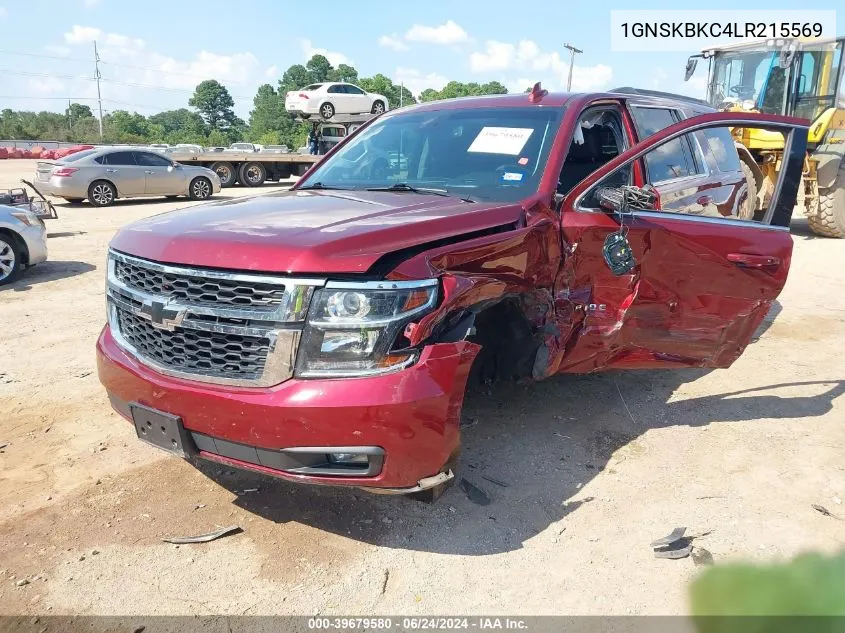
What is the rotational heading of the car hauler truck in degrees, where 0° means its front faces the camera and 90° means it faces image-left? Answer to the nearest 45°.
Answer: approximately 270°

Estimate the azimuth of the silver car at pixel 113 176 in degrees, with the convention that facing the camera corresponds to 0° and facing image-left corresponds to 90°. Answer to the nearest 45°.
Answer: approximately 225°

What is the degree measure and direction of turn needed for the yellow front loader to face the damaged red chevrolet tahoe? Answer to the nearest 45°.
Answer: approximately 45° to its left

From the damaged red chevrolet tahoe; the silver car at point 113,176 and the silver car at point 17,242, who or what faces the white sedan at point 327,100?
the silver car at point 113,176

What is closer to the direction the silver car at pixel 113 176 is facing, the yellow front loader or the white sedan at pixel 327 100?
the white sedan

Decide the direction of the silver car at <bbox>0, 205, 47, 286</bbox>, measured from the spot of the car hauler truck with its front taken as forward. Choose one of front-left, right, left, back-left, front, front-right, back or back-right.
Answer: right

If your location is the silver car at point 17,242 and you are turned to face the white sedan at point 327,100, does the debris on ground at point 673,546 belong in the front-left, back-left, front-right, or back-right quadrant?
back-right

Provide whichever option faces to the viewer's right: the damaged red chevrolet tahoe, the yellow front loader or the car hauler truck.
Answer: the car hauler truck

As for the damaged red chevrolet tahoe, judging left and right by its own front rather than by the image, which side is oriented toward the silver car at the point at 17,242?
right

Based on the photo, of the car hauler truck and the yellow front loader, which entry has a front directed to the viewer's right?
the car hauler truck

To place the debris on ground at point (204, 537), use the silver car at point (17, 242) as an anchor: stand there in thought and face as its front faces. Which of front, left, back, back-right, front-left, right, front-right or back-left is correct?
front-right

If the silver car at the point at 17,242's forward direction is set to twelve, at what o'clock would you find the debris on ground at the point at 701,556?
The debris on ground is roughly at 1 o'clock from the silver car.

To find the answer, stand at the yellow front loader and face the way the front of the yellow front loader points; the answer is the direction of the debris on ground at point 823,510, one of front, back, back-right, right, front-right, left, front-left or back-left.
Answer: front-left

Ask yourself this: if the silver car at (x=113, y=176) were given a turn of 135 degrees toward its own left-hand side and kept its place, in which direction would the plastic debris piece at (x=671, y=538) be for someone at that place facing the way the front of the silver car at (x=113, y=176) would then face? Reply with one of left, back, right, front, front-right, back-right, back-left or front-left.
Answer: left

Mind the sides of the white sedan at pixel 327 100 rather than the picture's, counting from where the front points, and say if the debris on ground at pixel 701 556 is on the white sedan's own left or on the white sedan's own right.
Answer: on the white sedan's own right
